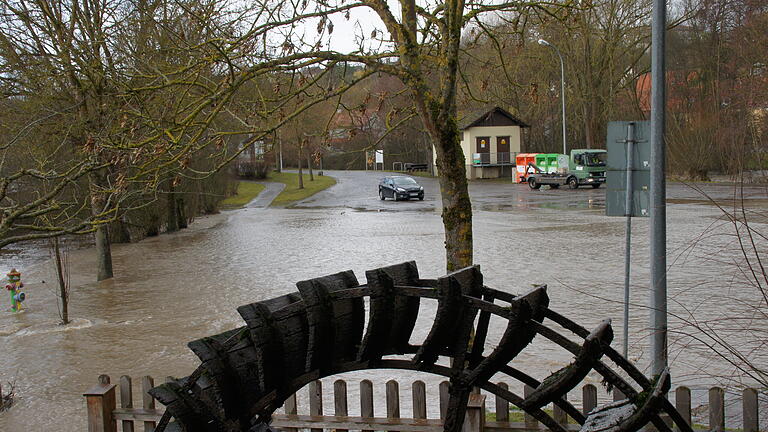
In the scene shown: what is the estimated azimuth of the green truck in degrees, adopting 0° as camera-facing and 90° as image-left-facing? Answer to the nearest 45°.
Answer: approximately 315°

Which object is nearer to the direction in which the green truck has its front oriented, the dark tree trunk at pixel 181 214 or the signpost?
the signpost

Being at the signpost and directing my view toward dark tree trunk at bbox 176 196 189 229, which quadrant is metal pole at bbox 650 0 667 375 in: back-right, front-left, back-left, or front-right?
back-left

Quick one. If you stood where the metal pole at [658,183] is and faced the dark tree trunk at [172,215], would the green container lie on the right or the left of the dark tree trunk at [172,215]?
right

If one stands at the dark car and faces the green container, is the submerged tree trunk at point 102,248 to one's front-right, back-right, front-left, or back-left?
back-right

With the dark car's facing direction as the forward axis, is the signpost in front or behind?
in front

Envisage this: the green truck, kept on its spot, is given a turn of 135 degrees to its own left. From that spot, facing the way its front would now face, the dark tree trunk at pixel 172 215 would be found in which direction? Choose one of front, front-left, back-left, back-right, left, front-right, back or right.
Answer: back-left

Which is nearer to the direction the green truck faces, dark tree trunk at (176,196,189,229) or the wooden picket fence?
the wooden picket fence

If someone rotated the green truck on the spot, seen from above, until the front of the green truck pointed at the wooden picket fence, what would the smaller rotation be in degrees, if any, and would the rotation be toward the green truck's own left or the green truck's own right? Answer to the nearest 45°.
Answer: approximately 45° to the green truck's own right

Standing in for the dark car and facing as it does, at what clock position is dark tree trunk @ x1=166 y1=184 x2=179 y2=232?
The dark tree trunk is roughly at 3 o'clock from the dark car.

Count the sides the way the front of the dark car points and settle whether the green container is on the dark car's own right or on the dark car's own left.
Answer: on the dark car's own left
